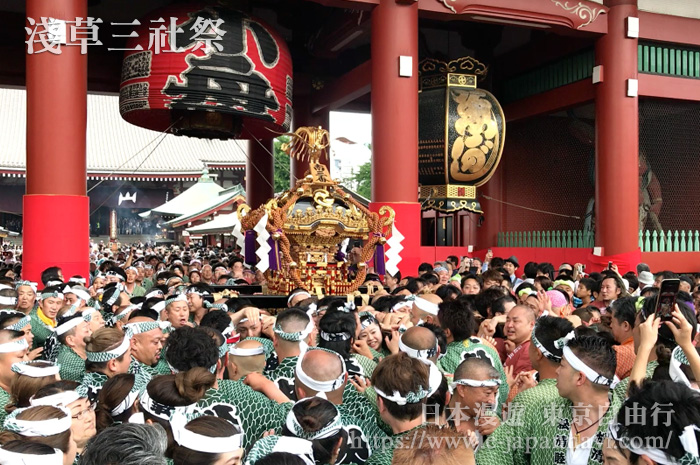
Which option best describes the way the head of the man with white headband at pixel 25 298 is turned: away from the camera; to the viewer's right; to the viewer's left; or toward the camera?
toward the camera

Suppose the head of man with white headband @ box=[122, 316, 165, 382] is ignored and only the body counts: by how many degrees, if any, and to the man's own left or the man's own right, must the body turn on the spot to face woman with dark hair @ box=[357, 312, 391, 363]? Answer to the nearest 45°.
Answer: approximately 45° to the man's own left

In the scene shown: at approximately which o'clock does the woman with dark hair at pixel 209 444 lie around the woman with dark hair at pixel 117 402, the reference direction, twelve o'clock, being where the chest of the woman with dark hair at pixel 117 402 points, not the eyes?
the woman with dark hair at pixel 209 444 is roughly at 4 o'clock from the woman with dark hair at pixel 117 402.

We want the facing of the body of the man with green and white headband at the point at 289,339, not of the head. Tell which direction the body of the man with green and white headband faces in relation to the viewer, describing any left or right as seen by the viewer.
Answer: facing away from the viewer

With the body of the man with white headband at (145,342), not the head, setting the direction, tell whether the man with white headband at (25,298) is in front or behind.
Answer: behind

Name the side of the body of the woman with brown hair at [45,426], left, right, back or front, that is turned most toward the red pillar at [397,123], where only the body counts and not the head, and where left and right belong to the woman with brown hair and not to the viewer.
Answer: front
